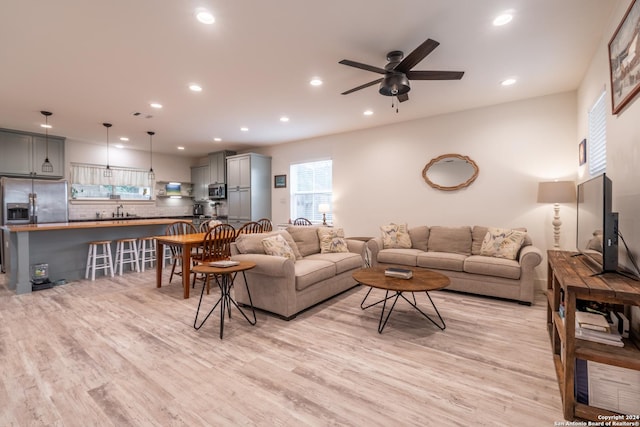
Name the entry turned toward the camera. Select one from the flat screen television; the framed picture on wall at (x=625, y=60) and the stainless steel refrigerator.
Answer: the stainless steel refrigerator

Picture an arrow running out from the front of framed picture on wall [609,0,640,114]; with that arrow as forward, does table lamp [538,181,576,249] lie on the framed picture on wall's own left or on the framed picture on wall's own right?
on the framed picture on wall's own right

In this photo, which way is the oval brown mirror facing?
toward the camera

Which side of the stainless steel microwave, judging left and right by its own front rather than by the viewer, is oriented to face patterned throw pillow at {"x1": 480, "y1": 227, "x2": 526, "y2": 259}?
left

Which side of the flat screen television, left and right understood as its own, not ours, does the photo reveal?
left

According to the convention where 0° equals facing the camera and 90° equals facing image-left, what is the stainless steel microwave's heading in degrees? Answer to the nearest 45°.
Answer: approximately 45°

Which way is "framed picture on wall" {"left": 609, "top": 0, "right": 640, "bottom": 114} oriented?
to the viewer's left

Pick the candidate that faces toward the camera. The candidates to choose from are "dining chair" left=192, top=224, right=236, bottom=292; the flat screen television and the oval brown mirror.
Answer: the oval brown mirror

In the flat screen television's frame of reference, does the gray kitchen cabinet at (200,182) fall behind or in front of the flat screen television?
in front

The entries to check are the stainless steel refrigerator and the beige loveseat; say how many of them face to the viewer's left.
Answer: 0

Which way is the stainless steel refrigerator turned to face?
toward the camera

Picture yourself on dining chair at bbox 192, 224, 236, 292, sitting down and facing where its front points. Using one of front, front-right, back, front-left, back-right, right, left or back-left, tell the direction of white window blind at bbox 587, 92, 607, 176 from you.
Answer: back

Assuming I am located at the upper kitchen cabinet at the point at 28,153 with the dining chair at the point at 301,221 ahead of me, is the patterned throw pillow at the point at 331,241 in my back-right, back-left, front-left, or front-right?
front-right
